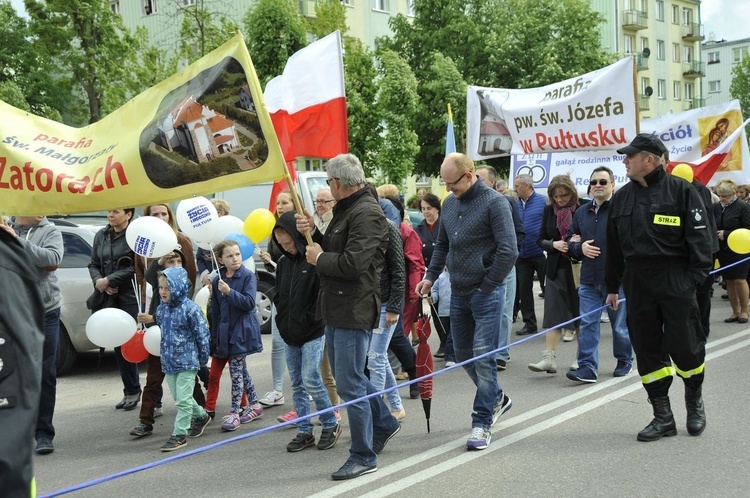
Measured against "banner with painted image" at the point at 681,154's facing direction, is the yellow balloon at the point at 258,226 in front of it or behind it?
in front

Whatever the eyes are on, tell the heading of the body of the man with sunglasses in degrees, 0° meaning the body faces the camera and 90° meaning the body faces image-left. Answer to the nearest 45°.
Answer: approximately 45°

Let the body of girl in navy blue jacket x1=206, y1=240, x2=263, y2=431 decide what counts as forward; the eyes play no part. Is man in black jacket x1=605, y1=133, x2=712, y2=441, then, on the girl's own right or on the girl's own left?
on the girl's own left

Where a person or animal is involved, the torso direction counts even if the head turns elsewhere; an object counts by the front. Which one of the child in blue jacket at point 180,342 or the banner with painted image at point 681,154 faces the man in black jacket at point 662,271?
the banner with painted image

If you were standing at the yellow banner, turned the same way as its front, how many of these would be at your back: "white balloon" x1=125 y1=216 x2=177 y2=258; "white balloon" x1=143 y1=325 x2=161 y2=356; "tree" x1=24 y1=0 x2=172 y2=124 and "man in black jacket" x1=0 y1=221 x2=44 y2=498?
3

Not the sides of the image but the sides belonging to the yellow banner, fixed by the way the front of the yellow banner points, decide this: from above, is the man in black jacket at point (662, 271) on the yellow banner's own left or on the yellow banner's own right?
on the yellow banner's own left

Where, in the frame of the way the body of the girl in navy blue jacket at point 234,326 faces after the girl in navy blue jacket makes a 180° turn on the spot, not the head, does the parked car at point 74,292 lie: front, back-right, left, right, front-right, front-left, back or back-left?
left

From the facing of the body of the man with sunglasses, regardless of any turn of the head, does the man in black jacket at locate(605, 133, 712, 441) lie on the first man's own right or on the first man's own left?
on the first man's own left

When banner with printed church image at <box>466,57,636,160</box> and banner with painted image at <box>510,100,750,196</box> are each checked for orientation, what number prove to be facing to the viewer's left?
0

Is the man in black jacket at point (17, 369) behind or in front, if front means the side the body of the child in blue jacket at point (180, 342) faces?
in front

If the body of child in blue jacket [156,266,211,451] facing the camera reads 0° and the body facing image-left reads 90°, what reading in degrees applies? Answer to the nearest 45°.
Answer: approximately 45°

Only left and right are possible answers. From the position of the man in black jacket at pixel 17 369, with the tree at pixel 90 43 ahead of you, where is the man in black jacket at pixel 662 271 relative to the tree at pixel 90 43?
right

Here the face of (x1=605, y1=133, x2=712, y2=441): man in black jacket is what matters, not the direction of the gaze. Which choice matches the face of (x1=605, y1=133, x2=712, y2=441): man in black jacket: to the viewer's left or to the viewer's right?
to the viewer's left
